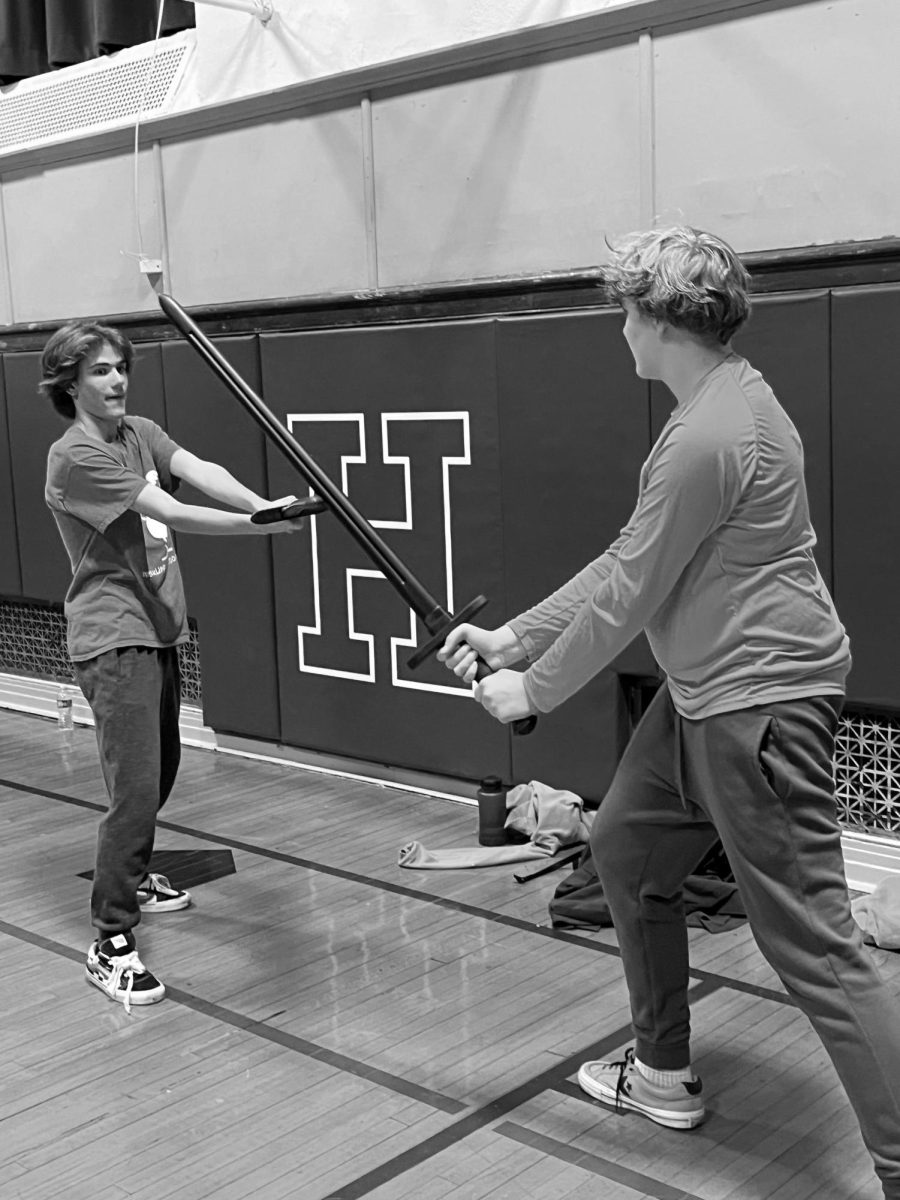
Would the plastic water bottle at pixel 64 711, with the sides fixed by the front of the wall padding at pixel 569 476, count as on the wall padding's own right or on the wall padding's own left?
on the wall padding's own right

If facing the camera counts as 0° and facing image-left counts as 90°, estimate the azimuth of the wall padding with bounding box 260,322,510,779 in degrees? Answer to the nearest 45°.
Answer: approximately 45°

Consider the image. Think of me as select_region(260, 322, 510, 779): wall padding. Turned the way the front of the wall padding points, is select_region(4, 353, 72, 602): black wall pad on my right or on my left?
on my right

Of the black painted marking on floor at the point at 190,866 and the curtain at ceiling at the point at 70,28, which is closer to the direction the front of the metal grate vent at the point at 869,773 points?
the black painted marking on floor

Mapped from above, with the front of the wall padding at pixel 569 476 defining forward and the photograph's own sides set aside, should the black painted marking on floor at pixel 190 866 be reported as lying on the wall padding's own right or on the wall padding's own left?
on the wall padding's own right

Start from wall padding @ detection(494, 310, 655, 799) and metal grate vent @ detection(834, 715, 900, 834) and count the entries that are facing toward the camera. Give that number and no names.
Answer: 2

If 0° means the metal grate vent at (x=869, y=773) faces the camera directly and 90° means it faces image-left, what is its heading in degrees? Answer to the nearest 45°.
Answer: approximately 0°

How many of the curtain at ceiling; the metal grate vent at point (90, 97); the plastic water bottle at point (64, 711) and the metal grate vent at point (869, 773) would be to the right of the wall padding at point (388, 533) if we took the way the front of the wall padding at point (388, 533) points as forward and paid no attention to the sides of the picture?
3

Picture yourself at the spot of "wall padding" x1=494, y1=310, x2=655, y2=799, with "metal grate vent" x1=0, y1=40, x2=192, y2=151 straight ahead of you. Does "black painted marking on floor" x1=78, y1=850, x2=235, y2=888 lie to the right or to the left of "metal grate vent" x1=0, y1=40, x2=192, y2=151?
left

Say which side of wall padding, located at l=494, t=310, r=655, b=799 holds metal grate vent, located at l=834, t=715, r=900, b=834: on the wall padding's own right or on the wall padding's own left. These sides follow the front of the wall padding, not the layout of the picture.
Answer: on the wall padding's own left
